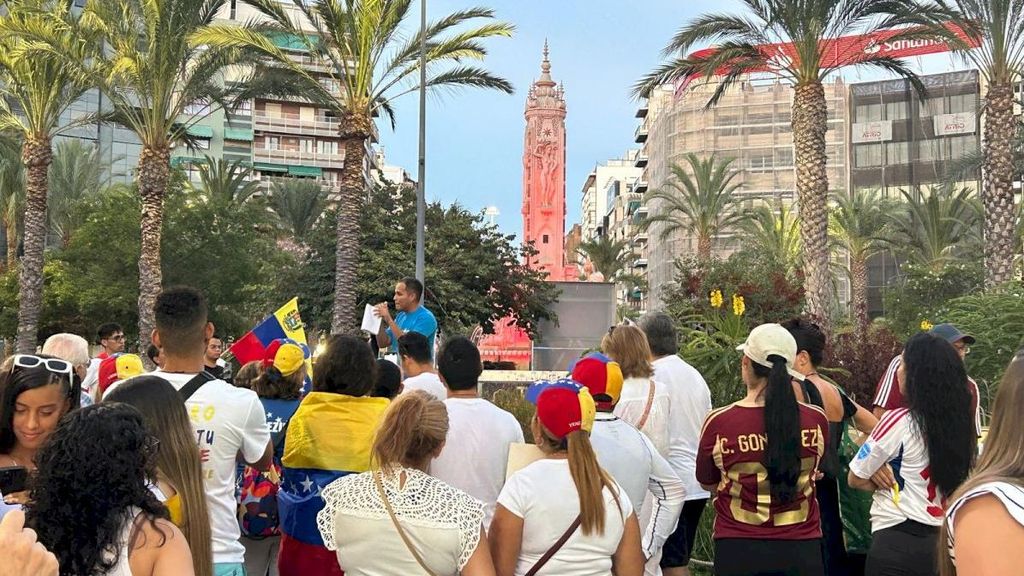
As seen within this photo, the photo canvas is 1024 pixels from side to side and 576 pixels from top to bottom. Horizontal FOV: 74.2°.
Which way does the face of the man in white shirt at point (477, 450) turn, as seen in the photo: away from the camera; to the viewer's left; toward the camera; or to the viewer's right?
away from the camera

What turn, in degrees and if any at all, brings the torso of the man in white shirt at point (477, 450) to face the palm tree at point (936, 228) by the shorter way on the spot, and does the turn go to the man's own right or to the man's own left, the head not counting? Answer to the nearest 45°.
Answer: approximately 45° to the man's own right

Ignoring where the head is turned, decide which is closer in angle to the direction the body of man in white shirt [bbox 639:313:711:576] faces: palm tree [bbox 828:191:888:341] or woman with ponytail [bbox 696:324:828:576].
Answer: the palm tree

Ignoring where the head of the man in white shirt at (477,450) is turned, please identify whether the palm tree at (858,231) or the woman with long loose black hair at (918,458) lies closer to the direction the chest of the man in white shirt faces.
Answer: the palm tree

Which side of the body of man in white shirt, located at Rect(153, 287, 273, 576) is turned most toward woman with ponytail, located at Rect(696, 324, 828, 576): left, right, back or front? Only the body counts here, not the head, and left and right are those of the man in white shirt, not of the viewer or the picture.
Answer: right

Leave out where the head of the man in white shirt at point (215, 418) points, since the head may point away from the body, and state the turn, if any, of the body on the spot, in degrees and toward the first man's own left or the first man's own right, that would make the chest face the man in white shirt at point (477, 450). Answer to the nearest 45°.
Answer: approximately 90° to the first man's own right

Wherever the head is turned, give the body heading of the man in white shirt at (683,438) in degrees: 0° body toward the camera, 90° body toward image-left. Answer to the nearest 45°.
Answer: approximately 135°

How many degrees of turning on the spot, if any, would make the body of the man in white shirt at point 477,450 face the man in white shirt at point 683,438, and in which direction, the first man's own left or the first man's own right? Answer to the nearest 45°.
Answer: approximately 45° to the first man's own right

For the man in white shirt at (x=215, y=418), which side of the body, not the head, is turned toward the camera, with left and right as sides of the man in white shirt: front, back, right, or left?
back

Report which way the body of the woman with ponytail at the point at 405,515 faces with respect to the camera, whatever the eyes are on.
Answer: away from the camera

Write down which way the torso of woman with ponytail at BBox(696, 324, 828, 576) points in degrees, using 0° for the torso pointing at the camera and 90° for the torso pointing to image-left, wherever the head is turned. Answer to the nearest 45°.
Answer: approximately 180°

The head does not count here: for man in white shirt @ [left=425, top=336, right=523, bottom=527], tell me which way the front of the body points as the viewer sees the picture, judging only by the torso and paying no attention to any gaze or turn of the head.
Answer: away from the camera

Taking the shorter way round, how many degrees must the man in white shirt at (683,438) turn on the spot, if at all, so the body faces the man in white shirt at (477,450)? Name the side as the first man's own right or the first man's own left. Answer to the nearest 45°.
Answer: approximately 90° to the first man's own left

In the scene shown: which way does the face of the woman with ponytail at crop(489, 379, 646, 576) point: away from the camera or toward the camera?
away from the camera

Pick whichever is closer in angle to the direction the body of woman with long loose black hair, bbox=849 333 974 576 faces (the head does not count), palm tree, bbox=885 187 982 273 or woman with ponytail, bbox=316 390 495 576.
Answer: the palm tree
